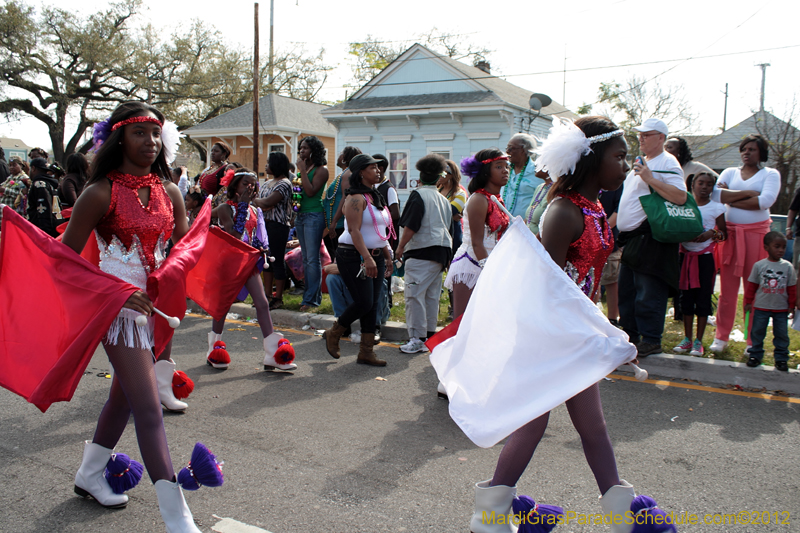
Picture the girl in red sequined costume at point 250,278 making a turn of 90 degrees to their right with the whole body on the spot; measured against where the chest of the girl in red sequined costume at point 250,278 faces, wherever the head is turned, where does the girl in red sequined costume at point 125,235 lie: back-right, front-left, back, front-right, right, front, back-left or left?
front-left

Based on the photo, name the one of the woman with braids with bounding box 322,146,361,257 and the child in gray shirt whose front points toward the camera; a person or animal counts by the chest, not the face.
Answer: the child in gray shirt

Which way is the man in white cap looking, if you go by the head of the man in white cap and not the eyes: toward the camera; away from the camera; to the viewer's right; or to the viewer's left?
to the viewer's left

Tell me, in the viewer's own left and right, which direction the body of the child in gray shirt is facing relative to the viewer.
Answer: facing the viewer

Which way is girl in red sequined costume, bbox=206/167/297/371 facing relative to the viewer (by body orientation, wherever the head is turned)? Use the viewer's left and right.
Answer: facing the viewer and to the right of the viewer

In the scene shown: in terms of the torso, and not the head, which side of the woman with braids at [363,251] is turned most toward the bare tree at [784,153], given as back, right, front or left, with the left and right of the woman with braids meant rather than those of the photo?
left

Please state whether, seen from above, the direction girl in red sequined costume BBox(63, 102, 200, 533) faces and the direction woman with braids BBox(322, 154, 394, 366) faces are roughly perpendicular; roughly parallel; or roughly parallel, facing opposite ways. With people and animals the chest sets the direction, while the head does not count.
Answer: roughly parallel

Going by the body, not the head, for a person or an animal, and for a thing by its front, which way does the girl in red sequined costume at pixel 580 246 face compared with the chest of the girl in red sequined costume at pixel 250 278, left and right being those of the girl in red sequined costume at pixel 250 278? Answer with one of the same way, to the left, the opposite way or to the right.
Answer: the same way
